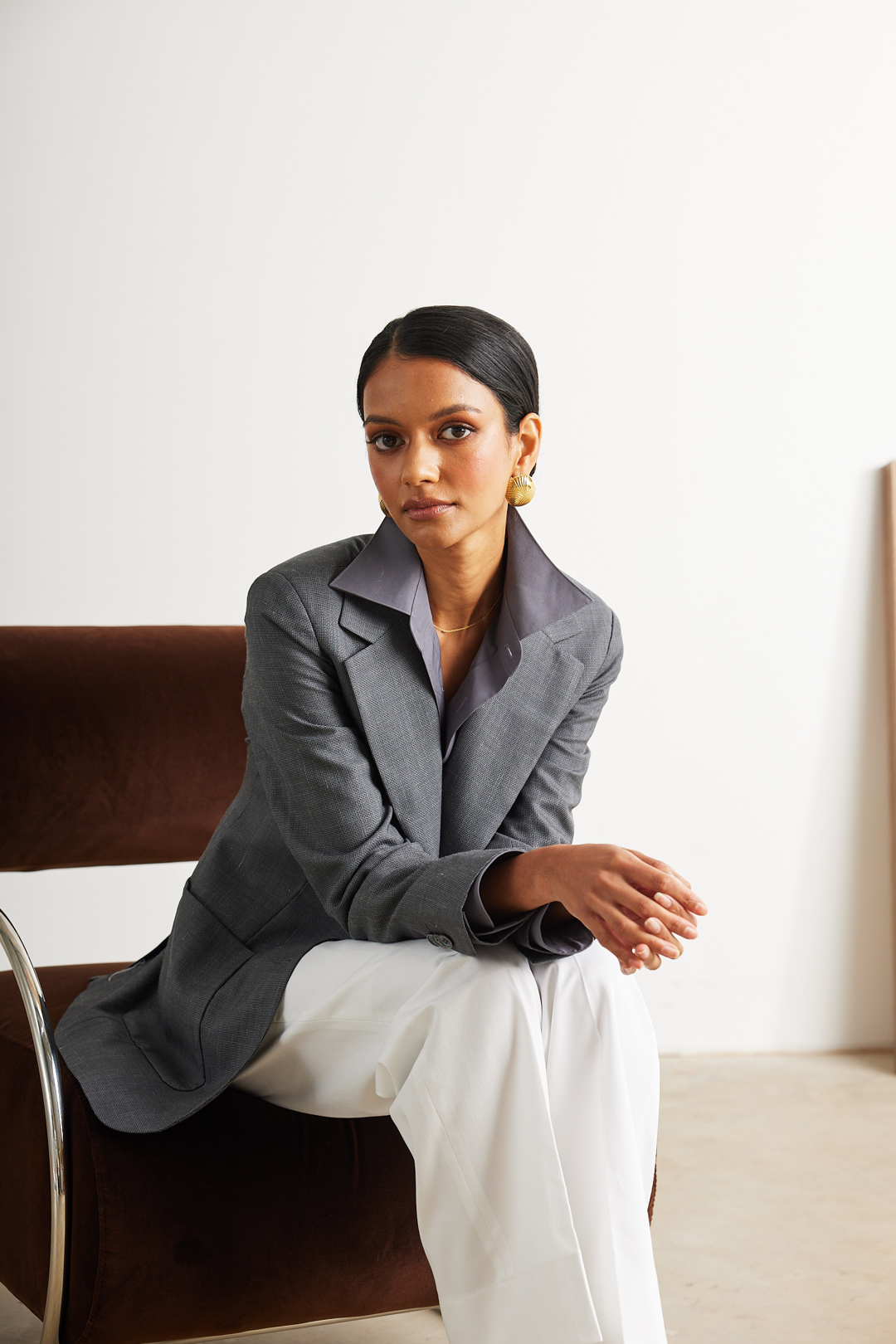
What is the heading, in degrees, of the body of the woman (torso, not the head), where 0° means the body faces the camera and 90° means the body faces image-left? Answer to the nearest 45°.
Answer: approximately 315°

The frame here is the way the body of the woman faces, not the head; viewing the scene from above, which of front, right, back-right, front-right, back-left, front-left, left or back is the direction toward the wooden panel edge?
left
